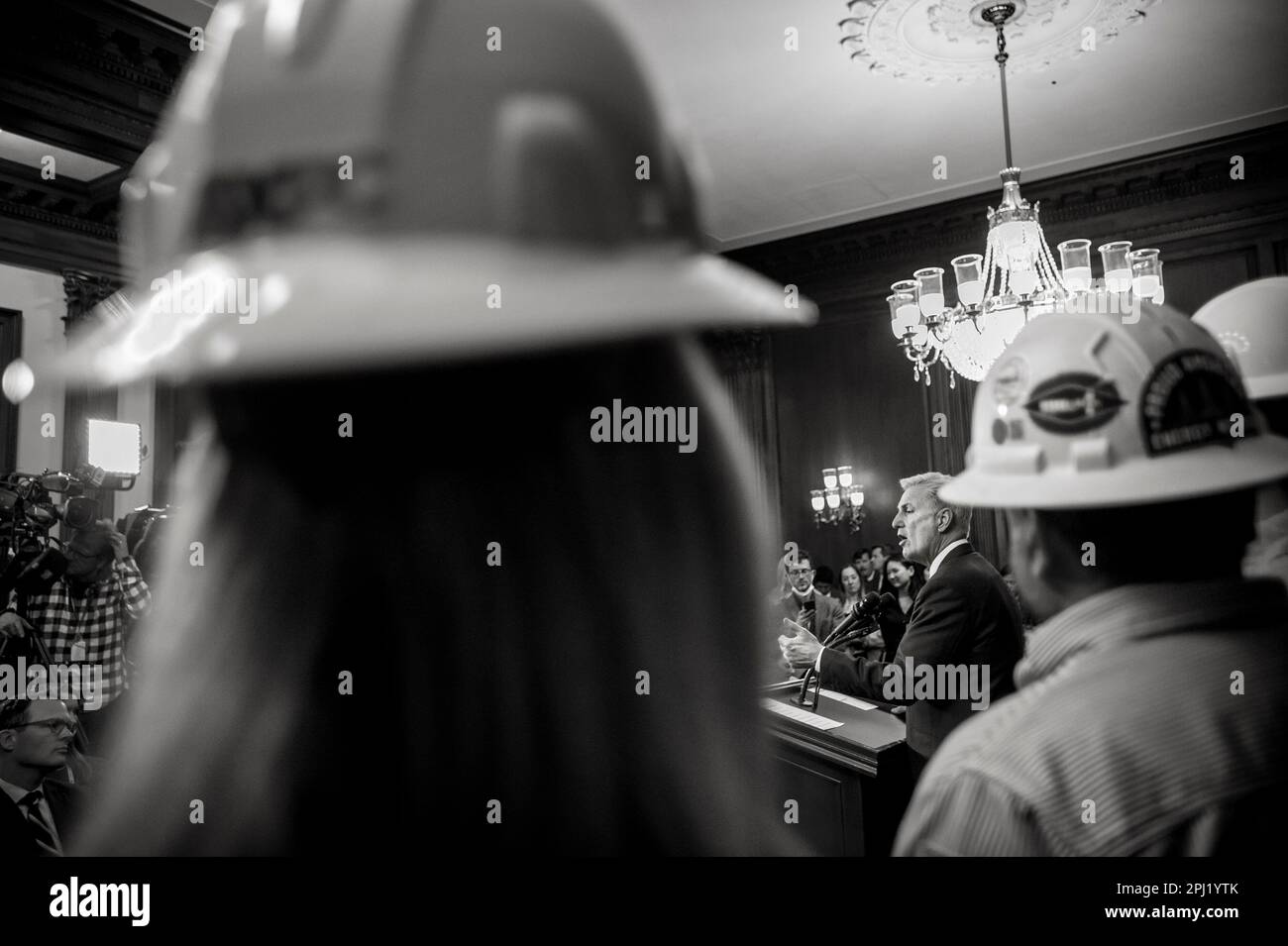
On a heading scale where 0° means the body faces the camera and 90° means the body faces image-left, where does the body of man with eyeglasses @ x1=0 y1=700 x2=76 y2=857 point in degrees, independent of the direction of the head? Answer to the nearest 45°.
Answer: approximately 315°

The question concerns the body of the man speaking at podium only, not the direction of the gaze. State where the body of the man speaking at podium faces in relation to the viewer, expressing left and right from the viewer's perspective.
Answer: facing to the left of the viewer

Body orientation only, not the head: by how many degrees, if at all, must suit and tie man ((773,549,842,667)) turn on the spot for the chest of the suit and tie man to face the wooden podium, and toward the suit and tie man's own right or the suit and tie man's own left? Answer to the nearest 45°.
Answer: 0° — they already face it

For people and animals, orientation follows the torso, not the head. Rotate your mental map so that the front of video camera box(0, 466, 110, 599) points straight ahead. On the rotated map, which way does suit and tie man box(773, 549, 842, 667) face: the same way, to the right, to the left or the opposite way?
to the right

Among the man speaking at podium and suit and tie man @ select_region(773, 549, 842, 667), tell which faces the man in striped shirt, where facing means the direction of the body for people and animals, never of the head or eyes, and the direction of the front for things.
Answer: the suit and tie man

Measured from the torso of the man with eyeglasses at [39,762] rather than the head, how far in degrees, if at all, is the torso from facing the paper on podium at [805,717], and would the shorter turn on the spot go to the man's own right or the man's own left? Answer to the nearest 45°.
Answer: approximately 45° to the man's own left

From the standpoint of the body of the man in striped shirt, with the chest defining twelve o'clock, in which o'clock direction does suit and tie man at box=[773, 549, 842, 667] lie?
The suit and tie man is roughly at 1 o'clock from the man in striped shirt.

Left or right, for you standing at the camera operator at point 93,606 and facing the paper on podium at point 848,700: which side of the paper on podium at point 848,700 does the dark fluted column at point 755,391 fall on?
left
